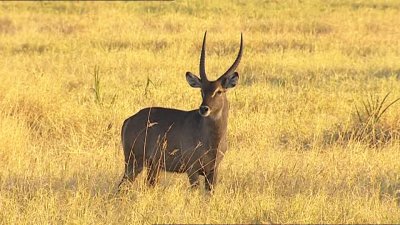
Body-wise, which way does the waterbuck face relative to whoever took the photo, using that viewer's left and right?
facing the viewer and to the right of the viewer
